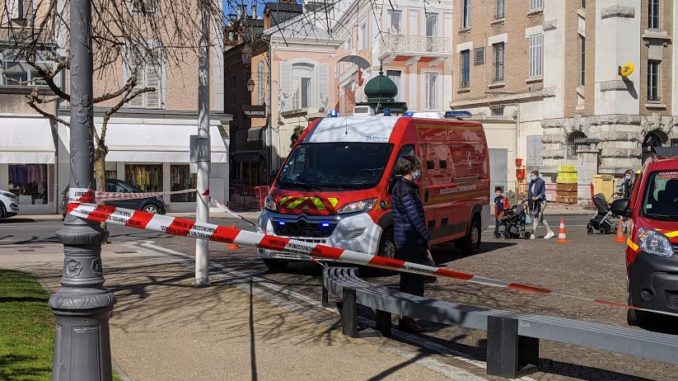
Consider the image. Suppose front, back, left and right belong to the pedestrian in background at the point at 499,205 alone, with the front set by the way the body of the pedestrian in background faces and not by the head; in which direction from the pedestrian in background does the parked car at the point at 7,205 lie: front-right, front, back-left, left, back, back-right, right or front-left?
right

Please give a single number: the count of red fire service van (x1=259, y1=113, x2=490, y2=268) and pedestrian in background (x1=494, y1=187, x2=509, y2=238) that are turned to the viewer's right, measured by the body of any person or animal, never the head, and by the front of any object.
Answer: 0

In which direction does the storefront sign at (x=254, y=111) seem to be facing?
toward the camera

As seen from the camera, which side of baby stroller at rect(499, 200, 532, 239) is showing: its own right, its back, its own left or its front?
left

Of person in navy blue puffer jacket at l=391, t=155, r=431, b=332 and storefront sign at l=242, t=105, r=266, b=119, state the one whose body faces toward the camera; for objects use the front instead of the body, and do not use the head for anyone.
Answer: the storefront sign

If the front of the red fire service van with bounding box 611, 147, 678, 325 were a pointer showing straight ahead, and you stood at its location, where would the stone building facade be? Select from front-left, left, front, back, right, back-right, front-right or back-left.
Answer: back

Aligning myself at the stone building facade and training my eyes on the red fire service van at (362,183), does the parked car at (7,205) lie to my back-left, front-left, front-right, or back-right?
front-right

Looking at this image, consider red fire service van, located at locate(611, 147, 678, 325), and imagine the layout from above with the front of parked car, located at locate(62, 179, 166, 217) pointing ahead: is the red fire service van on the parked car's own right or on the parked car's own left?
on the parked car's own right

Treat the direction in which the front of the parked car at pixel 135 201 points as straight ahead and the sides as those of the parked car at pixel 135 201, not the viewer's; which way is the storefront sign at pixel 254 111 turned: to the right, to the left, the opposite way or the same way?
to the right

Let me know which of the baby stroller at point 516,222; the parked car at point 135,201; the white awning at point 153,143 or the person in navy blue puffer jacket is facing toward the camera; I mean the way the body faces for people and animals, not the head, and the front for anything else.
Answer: the white awning

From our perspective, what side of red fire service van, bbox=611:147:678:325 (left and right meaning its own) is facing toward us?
front

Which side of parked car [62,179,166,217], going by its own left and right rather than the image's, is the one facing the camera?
right

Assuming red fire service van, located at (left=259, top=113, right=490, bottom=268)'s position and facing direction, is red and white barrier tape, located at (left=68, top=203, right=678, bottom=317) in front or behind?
in front
